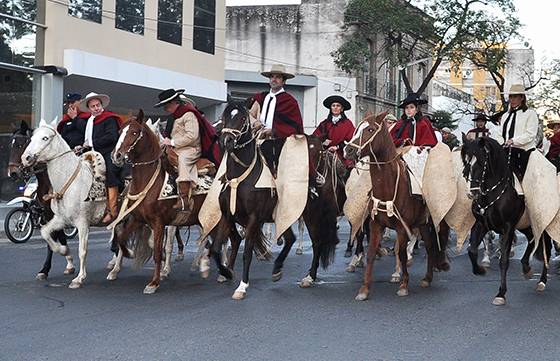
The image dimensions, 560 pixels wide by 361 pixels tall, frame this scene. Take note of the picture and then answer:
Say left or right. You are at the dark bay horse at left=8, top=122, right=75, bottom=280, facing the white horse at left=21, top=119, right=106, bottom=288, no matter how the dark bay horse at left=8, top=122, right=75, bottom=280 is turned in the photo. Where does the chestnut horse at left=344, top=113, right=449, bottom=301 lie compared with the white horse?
left

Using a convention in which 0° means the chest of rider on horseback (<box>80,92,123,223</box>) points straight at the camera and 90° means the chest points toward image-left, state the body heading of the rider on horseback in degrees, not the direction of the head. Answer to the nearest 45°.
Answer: approximately 45°

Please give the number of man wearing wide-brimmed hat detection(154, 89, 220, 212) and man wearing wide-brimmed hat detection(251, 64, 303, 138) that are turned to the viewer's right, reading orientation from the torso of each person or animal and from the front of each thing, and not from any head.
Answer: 0

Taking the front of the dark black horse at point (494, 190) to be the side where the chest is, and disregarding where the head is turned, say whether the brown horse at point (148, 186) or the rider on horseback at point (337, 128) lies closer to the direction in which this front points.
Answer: the brown horse

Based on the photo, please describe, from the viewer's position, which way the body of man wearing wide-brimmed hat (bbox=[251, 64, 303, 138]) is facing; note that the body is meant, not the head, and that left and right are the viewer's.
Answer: facing the viewer and to the left of the viewer

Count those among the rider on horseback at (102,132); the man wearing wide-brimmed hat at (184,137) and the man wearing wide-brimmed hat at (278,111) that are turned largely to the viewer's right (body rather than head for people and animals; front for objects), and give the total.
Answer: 0

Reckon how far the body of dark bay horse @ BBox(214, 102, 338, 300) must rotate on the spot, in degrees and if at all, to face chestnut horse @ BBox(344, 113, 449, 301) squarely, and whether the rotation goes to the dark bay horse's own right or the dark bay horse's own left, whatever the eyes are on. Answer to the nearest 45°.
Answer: approximately 135° to the dark bay horse's own left

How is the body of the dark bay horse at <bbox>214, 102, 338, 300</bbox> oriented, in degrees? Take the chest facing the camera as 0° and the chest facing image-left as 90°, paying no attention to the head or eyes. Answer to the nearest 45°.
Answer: approximately 45°

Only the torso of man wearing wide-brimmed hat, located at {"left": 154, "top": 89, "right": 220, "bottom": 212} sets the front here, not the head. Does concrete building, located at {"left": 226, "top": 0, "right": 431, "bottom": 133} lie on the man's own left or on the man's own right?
on the man's own right

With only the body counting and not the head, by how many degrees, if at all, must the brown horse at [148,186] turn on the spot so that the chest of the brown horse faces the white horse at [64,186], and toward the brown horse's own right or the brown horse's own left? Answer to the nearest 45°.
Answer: approximately 45° to the brown horse's own right

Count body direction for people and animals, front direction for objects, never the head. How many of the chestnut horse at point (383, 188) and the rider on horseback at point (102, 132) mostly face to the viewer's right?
0

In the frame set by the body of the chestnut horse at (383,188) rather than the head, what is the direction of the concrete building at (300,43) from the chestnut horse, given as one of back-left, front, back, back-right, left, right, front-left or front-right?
back-right

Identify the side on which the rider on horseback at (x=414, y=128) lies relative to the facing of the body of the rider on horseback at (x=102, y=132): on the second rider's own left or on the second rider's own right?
on the second rider's own left

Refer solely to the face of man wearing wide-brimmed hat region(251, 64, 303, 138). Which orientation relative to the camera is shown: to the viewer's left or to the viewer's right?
to the viewer's left
